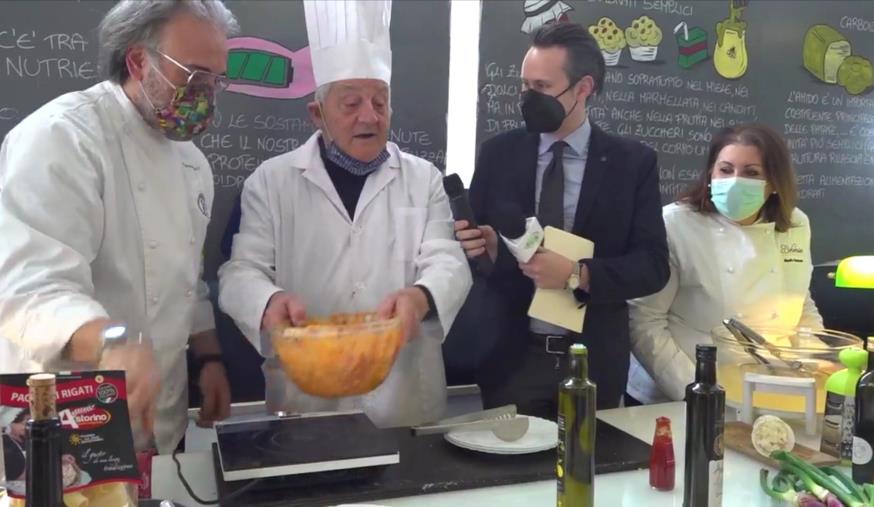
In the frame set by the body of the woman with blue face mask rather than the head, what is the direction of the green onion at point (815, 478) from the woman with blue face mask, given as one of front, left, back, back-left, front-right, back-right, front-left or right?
front

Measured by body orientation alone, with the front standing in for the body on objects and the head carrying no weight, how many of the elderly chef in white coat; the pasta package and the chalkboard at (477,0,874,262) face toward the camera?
3

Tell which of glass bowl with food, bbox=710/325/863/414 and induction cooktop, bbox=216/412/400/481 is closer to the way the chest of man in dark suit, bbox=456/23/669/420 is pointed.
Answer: the induction cooktop

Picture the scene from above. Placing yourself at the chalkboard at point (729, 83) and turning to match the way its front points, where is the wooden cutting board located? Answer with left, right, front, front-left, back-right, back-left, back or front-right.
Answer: front

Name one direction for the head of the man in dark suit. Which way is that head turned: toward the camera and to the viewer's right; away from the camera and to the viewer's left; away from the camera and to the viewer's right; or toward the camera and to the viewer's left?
toward the camera and to the viewer's left

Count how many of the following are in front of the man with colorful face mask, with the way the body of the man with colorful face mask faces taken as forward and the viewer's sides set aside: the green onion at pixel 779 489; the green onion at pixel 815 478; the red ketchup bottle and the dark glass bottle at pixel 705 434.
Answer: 4

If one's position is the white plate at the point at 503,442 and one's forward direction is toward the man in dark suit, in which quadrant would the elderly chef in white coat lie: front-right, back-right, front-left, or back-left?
front-left

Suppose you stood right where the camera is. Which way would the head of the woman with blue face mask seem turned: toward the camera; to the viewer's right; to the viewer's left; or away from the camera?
toward the camera

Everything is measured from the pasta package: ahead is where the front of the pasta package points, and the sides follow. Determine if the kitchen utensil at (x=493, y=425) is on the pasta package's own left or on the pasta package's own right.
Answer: on the pasta package's own left

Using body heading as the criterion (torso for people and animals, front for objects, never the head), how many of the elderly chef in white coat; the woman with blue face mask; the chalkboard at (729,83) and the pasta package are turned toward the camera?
4

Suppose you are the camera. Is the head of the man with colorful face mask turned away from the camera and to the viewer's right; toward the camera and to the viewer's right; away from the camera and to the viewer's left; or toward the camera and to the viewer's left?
toward the camera and to the viewer's right

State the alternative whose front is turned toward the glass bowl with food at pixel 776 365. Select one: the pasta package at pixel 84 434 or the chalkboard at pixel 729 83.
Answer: the chalkboard

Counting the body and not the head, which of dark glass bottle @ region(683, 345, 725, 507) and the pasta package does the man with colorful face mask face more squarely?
the dark glass bottle

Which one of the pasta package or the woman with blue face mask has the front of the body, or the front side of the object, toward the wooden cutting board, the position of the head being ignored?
the woman with blue face mask

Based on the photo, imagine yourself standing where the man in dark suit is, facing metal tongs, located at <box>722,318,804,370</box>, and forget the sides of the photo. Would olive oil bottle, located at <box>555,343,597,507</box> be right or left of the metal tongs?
right

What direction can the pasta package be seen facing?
toward the camera

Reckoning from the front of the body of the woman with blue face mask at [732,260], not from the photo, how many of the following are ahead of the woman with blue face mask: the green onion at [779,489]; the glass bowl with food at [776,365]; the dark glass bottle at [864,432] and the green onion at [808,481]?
4

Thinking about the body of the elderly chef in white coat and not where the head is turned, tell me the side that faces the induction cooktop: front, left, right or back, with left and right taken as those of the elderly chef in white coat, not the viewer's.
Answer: front
